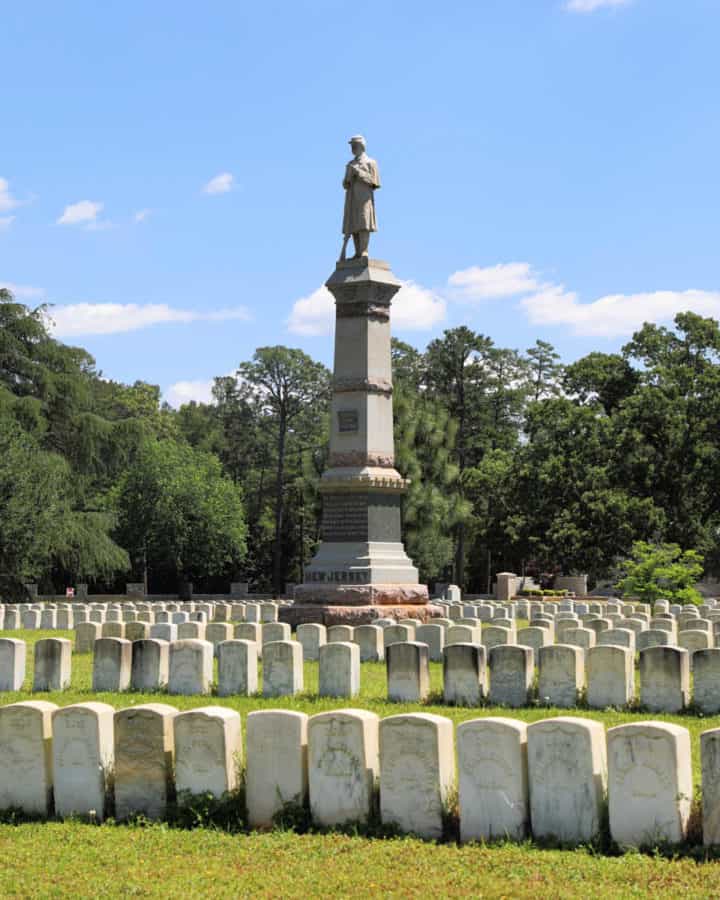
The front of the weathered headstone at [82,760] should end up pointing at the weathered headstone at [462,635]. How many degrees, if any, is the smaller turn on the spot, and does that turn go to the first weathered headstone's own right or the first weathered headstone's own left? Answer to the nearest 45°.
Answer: approximately 180°

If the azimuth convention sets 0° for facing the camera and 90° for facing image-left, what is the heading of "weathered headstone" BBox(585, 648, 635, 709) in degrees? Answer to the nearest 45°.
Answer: approximately 45°

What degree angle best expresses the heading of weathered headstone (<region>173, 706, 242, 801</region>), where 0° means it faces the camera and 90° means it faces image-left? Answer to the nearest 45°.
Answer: approximately 45°

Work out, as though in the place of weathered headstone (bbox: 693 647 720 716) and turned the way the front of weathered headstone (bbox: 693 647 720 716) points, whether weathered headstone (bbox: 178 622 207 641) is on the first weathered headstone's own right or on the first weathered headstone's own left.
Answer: on the first weathered headstone's own right

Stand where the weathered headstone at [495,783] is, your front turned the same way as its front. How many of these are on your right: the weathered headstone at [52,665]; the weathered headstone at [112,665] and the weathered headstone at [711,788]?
2

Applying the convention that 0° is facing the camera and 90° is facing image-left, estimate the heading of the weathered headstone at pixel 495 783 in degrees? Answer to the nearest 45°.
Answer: approximately 45°

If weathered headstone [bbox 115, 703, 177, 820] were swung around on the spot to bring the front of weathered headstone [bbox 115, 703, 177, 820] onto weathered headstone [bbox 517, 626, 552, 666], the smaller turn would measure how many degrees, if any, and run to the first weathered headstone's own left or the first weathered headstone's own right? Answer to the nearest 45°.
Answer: approximately 180°

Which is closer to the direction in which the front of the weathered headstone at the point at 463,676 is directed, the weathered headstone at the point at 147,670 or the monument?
the weathered headstone

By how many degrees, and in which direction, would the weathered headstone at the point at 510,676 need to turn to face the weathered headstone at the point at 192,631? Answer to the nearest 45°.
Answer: approximately 90° to its right

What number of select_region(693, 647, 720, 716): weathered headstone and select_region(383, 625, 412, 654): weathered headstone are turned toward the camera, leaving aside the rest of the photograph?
2

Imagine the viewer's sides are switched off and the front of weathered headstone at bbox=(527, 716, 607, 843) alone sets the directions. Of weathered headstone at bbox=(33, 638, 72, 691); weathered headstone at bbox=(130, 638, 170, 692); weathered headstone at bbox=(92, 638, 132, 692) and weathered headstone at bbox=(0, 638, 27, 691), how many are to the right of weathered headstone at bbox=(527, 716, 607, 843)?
4
